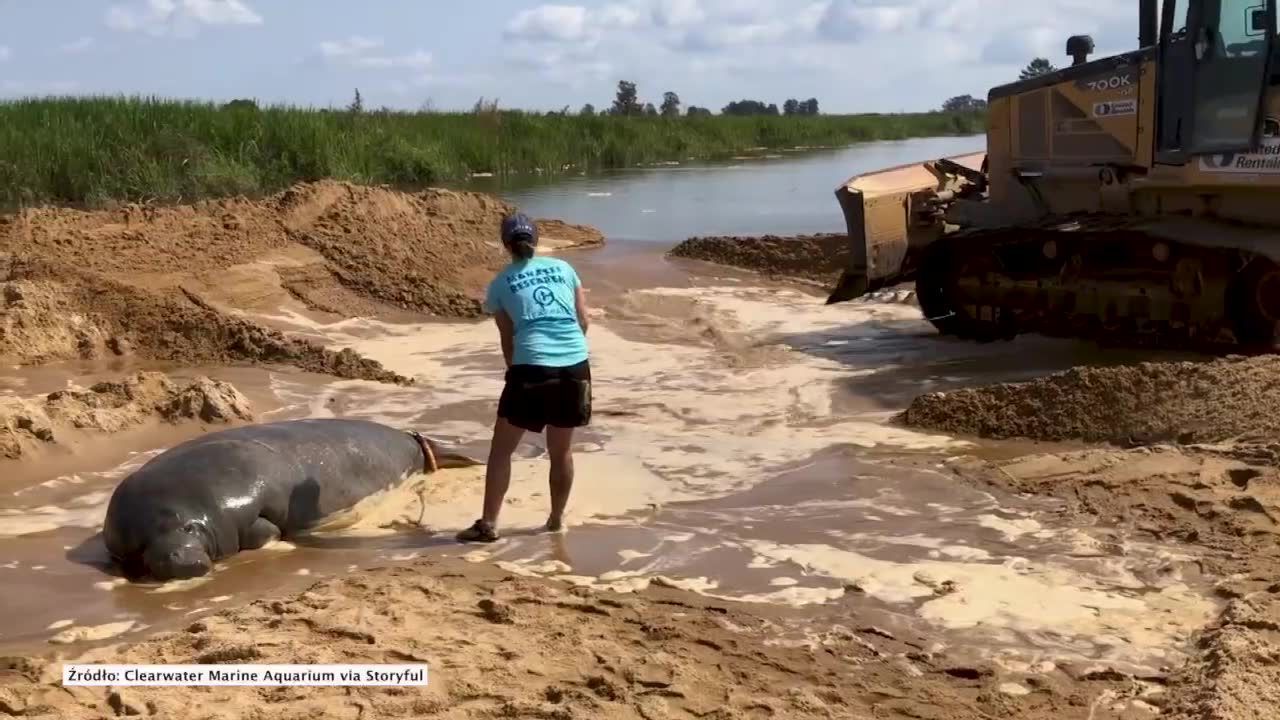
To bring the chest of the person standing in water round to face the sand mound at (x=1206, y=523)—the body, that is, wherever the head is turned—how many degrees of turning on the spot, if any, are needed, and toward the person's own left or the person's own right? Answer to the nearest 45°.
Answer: approximately 90° to the person's own right

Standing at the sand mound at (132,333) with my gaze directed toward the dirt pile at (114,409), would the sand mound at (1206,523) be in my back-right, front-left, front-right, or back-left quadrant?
front-left

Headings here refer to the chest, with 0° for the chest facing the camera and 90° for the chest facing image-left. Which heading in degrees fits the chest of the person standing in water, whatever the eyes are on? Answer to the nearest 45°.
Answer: approximately 180°

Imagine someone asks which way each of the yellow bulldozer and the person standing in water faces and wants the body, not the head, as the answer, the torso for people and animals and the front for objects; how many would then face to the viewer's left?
1

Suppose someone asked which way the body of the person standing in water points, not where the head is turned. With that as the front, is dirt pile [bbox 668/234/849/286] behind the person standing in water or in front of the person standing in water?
in front

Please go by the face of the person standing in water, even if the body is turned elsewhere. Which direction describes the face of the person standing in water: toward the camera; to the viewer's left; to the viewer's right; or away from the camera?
away from the camera

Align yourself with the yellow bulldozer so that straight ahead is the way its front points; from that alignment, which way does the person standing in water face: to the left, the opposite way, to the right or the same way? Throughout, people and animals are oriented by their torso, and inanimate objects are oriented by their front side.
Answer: to the right

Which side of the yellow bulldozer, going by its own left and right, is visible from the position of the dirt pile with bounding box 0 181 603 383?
front

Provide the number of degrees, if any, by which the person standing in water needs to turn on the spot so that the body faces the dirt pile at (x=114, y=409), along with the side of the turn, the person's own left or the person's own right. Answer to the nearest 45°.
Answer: approximately 45° to the person's own left

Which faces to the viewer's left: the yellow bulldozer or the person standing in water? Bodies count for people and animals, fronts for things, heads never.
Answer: the yellow bulldozer

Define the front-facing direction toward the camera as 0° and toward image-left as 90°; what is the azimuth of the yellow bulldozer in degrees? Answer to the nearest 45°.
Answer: approximately 90°

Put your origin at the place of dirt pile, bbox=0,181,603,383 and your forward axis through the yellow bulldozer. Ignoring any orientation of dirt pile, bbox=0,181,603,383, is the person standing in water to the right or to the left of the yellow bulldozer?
right
